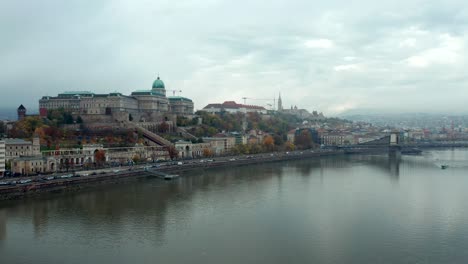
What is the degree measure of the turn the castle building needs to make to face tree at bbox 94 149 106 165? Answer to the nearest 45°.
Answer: approximately 45° to its right

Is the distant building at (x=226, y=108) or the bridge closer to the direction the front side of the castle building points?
the bridge

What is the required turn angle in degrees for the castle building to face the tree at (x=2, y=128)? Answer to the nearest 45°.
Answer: approximately 90° to its right

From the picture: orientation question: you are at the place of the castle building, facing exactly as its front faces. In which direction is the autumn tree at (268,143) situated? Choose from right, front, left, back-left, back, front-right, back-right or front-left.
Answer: front-left

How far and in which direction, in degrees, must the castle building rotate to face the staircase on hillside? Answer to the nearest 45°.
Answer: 0° — it already faces it

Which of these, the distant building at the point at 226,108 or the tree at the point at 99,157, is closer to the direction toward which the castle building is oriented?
the tree

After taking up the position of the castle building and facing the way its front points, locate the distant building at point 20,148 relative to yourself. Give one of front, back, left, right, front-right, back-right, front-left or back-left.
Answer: front-right

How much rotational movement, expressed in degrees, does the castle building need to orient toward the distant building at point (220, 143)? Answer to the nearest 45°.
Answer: approximately 45° to its left

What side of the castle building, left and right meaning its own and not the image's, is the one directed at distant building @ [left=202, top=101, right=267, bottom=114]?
left

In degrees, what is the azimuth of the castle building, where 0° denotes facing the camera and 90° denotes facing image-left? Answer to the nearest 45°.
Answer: approximately 315°

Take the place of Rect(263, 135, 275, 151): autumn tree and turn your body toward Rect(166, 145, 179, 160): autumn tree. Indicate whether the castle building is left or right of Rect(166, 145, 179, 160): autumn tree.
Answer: right

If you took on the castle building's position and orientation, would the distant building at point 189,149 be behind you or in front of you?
in front

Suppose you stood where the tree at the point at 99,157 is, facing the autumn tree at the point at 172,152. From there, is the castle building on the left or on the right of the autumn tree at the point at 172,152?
left
